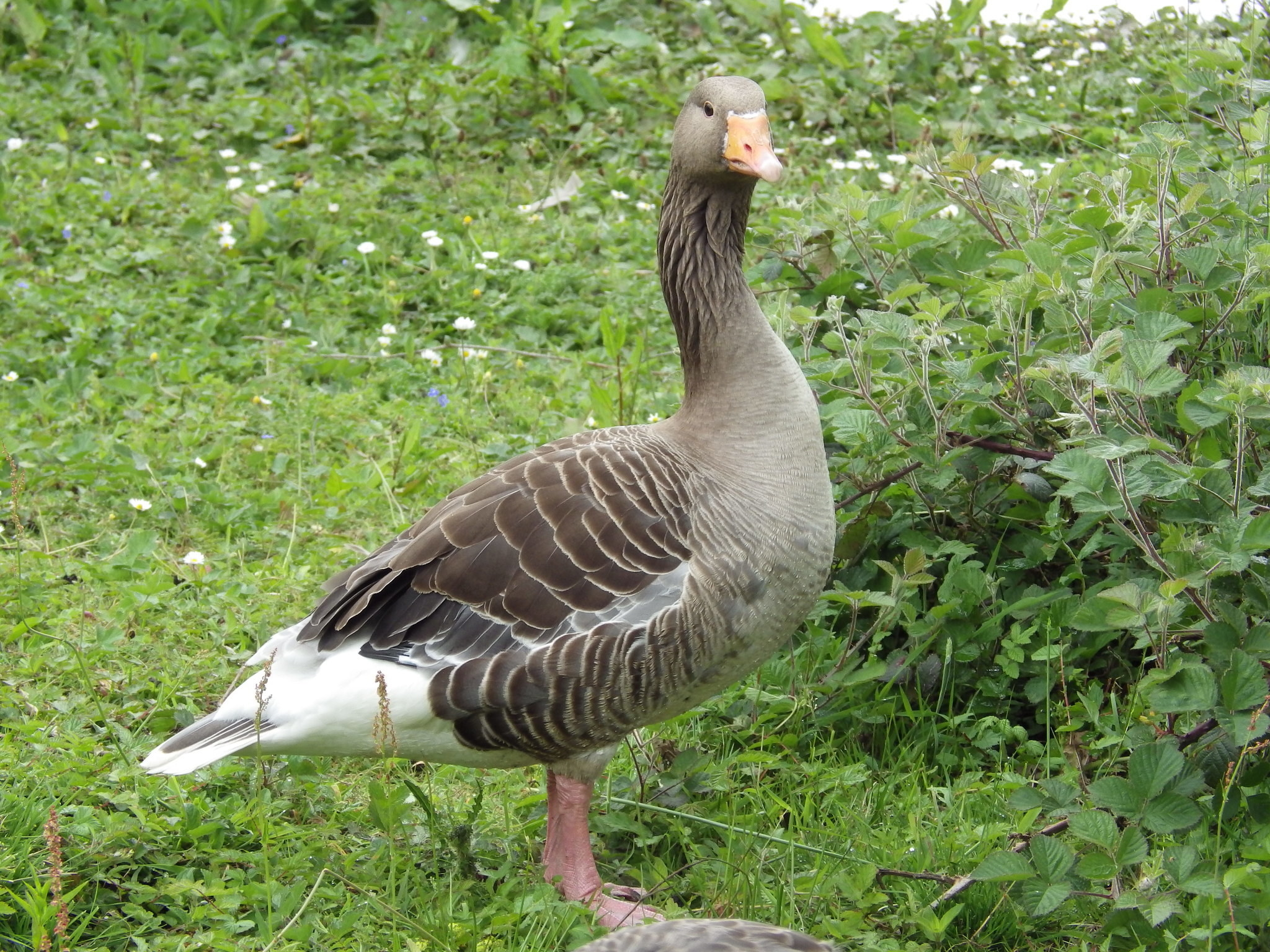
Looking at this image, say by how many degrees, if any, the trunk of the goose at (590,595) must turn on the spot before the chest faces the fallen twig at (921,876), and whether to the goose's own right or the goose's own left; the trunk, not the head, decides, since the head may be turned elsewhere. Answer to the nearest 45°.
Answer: approximately 45° to the goose's own right

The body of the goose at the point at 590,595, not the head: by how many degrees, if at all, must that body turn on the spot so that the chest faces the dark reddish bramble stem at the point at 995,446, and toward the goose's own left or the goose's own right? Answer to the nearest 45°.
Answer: approximately 45° to the goose's own left

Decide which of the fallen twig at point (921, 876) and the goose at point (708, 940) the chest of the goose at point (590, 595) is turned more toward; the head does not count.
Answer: the fallen twig

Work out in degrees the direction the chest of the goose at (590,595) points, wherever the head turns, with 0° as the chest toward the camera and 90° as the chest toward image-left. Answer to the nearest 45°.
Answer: approximately 270°

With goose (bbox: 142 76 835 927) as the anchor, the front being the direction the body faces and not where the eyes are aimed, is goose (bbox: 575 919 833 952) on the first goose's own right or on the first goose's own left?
on the first goose's own right

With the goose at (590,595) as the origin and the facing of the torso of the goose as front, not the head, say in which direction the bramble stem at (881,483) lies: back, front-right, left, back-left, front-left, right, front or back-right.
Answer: front-left
